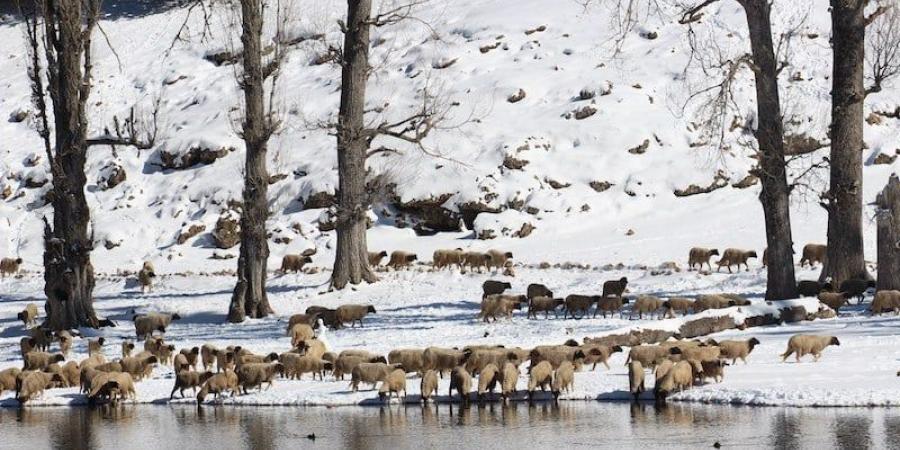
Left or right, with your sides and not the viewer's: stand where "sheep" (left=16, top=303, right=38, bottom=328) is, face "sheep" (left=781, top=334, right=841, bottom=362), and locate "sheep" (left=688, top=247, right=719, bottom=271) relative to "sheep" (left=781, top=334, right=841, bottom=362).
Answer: left

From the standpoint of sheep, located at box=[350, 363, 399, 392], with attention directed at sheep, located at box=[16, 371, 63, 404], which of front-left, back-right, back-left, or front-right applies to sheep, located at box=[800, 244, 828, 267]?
back-right

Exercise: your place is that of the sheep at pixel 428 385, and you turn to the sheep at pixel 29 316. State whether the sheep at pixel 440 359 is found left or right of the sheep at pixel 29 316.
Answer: right

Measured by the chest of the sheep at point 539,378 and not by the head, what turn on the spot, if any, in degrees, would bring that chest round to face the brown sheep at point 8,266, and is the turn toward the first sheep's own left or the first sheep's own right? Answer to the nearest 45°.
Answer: approximately 90° to the first sheep's own right

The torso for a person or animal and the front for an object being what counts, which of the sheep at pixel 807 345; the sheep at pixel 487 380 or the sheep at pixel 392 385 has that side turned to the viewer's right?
the sheep at pixel 807 345
